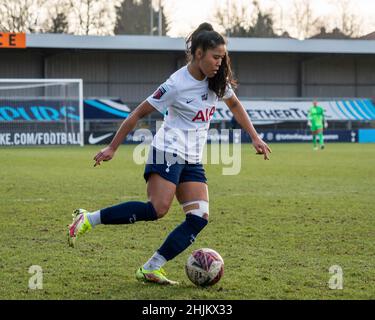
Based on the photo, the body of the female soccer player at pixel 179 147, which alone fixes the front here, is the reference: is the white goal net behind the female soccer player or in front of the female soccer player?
behind

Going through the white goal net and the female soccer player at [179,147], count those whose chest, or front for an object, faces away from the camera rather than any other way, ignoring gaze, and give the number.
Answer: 0

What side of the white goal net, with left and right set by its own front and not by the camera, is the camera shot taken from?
front

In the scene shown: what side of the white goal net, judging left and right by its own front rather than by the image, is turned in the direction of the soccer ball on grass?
front

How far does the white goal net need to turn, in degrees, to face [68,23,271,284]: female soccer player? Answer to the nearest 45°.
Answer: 0° — it already faces them
